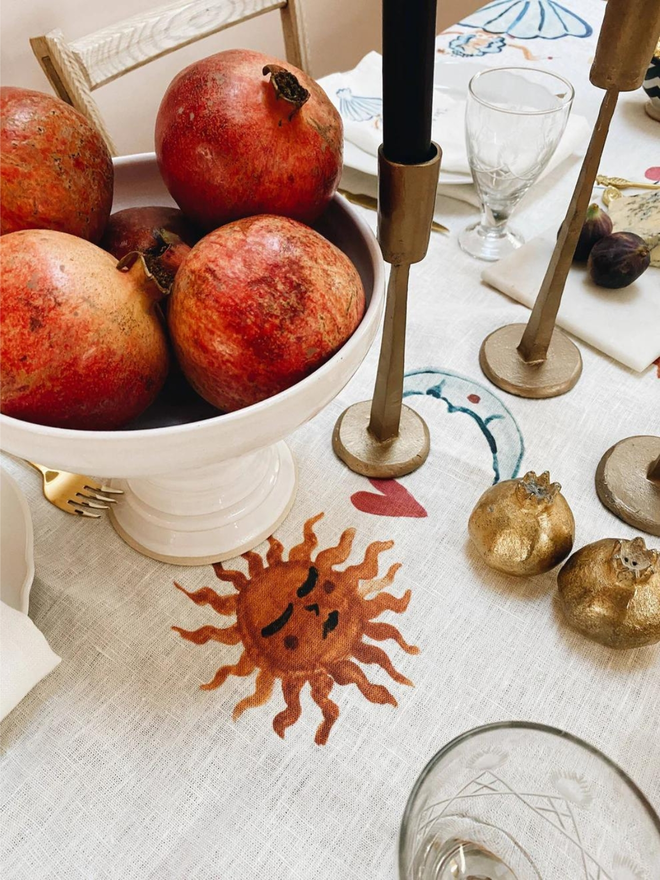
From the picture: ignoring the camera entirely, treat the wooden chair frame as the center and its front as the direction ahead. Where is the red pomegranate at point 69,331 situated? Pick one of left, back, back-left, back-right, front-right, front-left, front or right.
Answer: front-right

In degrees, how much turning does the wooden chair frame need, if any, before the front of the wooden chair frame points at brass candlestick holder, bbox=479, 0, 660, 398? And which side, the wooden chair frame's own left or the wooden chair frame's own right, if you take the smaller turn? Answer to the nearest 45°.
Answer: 0° — it already faces it

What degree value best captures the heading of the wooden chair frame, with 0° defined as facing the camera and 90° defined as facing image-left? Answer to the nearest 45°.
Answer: approximately 315°

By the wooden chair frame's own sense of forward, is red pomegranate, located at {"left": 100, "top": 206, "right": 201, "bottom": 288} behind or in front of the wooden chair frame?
in front

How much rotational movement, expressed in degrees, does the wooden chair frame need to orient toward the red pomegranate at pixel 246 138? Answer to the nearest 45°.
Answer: approximately 45° to its right
